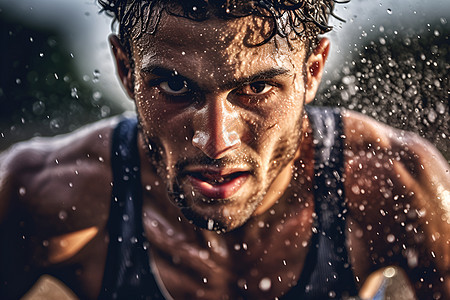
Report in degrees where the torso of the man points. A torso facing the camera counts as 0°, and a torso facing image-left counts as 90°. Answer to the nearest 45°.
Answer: approximately 0°
